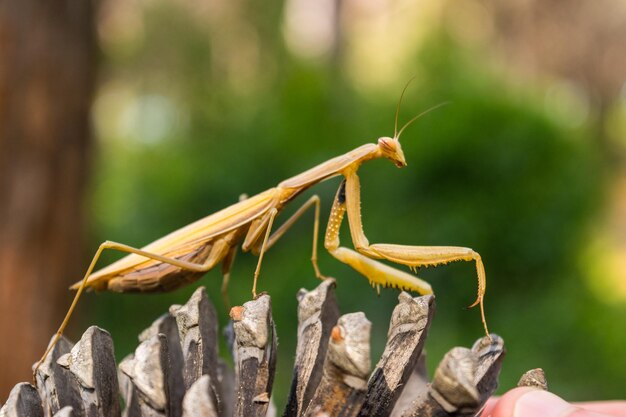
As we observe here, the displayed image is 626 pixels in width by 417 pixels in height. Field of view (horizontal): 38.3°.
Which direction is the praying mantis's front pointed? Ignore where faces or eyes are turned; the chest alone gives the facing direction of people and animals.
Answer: to the viewer's right
